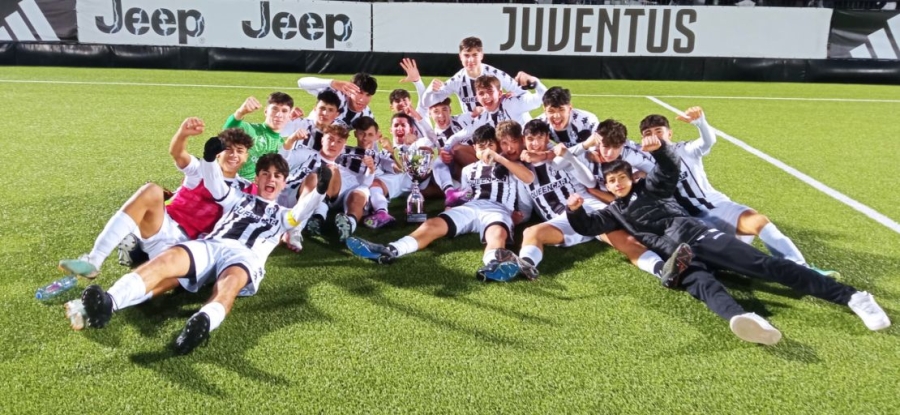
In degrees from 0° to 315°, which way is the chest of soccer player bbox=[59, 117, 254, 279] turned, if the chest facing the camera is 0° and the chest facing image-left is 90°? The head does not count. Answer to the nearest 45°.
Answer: approximately 45°

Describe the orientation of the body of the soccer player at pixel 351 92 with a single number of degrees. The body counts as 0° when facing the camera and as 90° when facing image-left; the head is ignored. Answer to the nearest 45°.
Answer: approximately 0°

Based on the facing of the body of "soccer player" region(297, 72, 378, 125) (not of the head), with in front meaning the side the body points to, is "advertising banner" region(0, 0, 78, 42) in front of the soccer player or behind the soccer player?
behind

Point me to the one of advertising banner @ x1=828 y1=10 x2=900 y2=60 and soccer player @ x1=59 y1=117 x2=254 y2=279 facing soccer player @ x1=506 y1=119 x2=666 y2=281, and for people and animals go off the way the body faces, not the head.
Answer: the advertising banner

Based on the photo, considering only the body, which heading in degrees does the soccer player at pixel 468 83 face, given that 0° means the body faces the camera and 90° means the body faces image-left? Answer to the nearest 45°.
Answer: approximately 0°

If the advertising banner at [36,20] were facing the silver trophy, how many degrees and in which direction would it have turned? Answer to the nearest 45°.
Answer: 0° — it already faces it

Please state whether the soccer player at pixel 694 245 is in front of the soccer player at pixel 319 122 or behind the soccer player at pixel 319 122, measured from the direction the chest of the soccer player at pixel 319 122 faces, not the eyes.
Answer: in front
